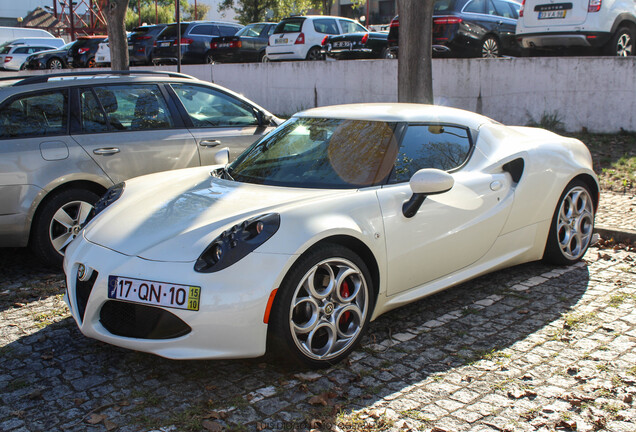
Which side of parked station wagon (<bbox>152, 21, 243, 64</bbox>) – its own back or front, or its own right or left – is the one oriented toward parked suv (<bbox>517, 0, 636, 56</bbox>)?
right

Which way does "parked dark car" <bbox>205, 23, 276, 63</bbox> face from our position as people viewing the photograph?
facing away from the viewer and to the right of the viewer

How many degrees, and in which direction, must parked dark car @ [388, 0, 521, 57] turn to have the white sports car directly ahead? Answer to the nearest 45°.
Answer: approximately 135° to its right

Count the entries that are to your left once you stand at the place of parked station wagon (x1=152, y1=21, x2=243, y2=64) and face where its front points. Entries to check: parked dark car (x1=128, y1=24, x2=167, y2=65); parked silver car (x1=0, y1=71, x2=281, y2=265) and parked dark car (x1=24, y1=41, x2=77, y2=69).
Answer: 2

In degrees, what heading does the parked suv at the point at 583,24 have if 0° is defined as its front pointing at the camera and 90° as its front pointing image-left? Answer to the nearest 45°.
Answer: approximately 225°

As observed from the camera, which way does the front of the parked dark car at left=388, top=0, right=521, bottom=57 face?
facing away from the viewer and to the right of the viewer

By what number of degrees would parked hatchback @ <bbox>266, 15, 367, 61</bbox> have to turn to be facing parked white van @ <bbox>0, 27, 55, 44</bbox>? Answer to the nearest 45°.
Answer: approximately 90° to its left

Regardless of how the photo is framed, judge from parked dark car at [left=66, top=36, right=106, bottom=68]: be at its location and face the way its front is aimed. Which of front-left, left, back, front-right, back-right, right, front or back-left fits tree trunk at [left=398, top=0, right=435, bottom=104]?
back-right

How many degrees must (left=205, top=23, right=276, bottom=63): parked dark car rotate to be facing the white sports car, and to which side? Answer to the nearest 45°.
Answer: approximately 135° to its right

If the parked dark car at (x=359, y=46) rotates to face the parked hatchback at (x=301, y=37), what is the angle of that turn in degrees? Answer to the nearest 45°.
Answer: approximately 90° to its left

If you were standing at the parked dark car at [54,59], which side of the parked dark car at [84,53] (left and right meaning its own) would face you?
left

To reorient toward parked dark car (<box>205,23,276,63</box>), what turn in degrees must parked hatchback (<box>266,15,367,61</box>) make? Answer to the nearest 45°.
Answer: approximately 90° to its left

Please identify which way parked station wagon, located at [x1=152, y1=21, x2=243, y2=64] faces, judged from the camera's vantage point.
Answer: facing away from the viewer and to the right of the viewer
